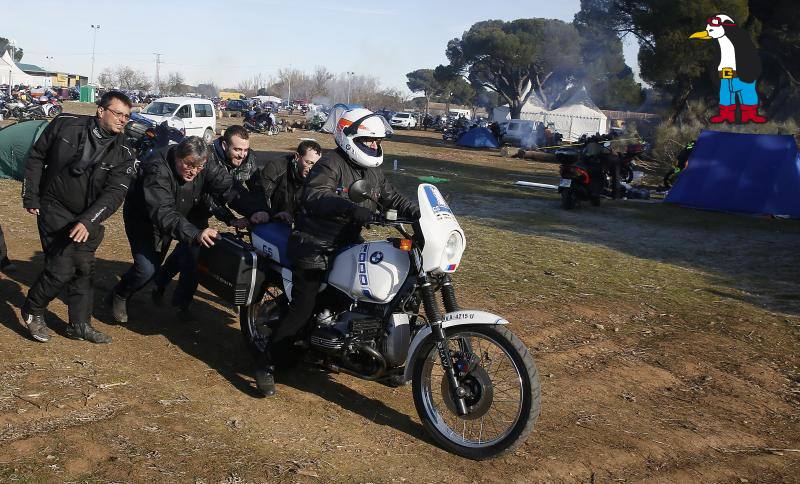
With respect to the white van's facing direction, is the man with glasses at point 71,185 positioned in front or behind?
in front

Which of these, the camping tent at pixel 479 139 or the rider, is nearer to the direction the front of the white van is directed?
the rider

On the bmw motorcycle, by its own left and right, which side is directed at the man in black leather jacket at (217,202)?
back

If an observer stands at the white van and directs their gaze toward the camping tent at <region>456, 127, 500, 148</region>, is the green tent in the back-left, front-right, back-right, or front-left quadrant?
back-right

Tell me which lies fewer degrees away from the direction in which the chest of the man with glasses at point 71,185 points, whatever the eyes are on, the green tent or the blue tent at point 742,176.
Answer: the blue tent

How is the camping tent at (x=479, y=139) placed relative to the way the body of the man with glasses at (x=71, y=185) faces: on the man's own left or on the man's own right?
on the man's own left

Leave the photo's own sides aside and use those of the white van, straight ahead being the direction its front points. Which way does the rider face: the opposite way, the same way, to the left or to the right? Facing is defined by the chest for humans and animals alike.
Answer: to the left

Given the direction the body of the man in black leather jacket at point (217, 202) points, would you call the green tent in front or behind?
behind

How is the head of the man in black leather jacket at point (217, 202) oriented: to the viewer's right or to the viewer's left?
to the viewer's right

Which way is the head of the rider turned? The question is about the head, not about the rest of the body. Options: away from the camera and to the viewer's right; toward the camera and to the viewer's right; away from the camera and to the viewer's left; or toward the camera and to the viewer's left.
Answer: toward the camera and to the viewer's right

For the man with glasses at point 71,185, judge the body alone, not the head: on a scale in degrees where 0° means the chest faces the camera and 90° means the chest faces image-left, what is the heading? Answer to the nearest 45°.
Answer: approximately 315°

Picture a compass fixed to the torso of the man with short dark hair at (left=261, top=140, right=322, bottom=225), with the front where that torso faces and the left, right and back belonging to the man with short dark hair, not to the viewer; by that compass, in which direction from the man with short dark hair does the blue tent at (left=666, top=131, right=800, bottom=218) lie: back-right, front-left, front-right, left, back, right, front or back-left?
left

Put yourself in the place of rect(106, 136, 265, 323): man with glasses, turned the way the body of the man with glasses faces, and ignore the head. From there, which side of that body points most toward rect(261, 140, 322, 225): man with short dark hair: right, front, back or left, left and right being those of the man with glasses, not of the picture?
left

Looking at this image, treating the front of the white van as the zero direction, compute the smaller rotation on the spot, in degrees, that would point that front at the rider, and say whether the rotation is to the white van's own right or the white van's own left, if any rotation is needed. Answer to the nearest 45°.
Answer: approximately 45° to the white van's own left
